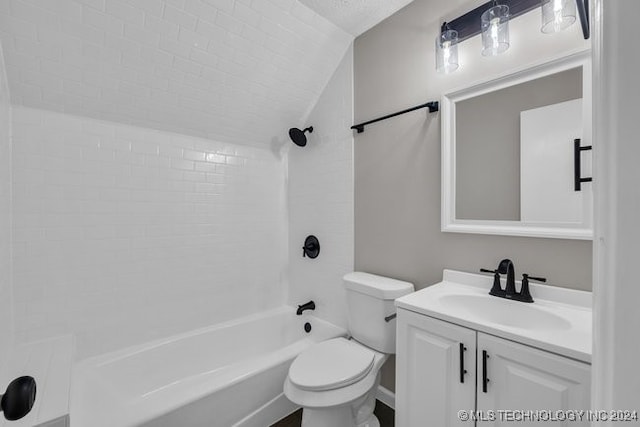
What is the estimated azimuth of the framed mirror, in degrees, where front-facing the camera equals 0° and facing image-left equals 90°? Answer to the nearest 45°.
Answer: approximately 45°

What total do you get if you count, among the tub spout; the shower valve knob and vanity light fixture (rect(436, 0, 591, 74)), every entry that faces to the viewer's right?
0

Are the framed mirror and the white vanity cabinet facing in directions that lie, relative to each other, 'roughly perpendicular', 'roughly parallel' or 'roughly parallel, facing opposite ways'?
roughly parallel

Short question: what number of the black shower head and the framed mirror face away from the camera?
0

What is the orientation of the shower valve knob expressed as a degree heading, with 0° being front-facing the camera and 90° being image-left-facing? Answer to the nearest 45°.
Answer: approximately 45°

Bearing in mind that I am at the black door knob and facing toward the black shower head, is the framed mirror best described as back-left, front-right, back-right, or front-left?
front-right

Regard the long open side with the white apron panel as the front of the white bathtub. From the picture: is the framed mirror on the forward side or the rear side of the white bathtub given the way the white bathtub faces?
on the forward side

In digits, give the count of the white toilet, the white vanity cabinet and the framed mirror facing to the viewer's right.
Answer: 0
